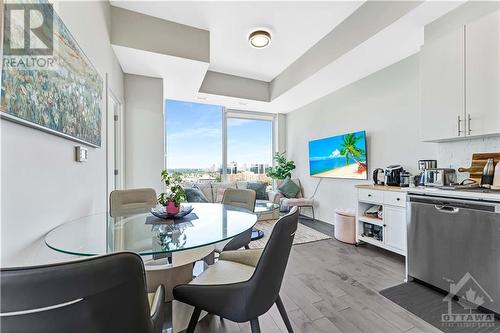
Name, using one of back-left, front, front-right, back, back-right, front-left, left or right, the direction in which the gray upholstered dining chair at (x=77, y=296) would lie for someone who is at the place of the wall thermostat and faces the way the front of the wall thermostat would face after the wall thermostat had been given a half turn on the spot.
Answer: back-left

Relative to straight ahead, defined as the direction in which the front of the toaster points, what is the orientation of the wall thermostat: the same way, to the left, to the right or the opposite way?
the opposite way

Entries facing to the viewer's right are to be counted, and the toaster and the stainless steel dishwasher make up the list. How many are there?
0

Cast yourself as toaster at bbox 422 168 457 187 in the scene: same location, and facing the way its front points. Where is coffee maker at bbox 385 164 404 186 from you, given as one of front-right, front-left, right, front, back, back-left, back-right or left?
right

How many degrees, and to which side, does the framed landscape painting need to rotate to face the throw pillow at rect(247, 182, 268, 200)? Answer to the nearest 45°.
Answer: approximately 90° to its left

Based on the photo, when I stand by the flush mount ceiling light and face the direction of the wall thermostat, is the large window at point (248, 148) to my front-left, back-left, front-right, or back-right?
back-right

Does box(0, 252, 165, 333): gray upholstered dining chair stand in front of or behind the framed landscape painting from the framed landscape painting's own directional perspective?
in front

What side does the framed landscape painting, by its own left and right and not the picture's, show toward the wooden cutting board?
front

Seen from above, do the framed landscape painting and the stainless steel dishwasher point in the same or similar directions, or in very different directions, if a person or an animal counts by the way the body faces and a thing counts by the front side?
very different directions

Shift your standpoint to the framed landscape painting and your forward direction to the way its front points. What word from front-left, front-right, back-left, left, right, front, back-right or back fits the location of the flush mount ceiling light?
front-left

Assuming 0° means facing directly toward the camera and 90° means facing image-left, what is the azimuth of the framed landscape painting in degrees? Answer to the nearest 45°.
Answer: approximately 315°

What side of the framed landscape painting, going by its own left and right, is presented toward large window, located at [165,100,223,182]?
left
